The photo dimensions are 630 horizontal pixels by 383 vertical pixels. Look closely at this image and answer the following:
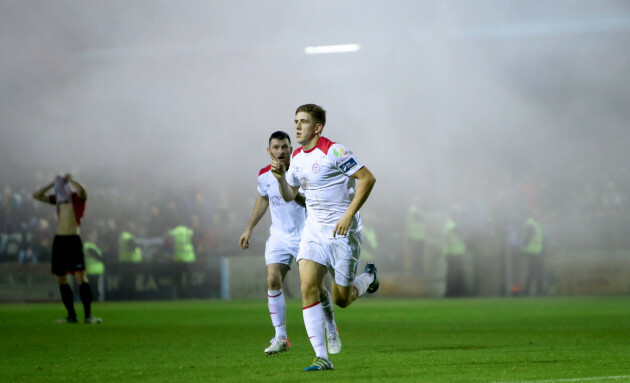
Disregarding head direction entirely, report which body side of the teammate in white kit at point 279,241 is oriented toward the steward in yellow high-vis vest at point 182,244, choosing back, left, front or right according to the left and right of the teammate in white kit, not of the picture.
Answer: back

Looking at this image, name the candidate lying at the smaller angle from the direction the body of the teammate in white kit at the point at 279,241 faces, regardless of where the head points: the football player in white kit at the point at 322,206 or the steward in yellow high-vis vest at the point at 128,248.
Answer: the football player in white kit

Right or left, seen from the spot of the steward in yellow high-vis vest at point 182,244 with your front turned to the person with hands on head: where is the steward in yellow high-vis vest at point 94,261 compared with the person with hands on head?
right

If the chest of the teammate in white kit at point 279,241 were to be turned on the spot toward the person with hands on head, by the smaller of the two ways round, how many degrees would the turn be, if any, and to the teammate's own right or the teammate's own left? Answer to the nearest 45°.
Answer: approximately 135° to the teammate's own right

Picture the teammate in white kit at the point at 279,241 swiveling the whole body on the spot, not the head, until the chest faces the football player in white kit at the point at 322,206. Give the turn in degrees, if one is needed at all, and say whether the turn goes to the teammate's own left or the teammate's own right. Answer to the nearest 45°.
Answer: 0° — they already face them

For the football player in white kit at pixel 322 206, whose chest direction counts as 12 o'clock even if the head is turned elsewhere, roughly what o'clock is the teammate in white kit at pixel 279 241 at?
The teammate in white kit is roughly at 4 o'clock from the football player in white kit.

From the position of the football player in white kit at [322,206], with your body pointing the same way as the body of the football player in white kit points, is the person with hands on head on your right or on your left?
on your right

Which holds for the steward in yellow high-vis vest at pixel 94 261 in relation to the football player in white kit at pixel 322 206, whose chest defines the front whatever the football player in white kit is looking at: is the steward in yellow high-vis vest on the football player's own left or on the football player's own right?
on the football player's own right

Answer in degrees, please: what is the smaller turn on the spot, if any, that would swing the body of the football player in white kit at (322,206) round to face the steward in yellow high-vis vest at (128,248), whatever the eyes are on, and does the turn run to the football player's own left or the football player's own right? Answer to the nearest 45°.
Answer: approximately 135° to the football player's own right

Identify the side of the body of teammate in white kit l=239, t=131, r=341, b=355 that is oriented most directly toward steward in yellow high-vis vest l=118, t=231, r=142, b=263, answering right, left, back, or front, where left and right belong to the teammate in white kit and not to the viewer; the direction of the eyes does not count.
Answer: back
